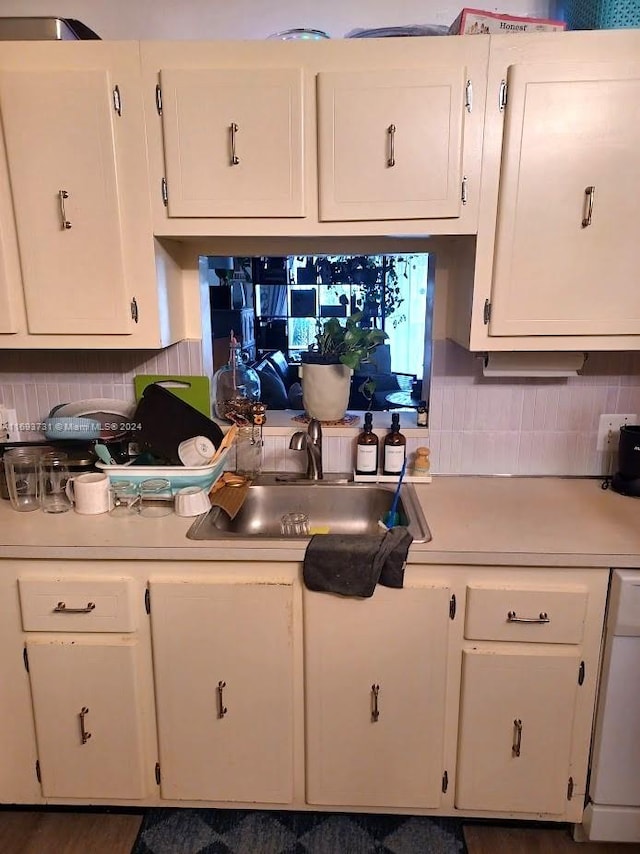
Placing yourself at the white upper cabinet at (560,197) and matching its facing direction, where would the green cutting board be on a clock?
The green cutting board is roughly at 3 o'clock from the white upper cabinet.

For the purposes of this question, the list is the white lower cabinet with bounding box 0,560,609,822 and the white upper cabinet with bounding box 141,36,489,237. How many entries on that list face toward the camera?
2

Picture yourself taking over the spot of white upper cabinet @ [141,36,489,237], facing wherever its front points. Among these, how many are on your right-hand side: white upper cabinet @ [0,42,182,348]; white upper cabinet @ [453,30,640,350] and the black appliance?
1

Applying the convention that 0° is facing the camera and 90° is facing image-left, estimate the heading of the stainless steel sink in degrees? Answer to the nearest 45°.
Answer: approximately 0°

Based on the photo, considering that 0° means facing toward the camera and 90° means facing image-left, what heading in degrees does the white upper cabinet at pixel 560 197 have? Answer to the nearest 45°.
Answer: approximately 0°
